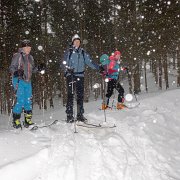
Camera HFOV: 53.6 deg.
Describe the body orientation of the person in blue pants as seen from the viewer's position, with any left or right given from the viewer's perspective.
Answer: facing the viewer and to the right of the viewer
